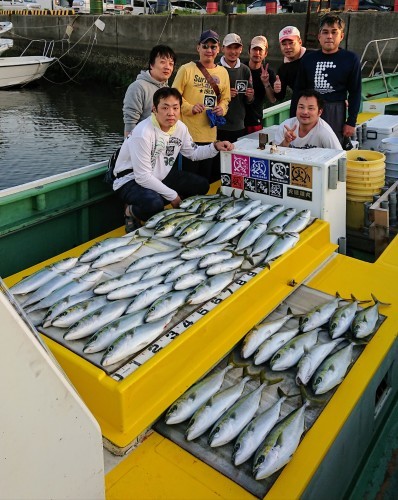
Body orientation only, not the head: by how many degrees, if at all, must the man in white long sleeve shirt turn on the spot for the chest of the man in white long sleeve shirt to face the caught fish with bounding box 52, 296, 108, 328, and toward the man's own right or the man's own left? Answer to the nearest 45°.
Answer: approximately 45° to the man's own right

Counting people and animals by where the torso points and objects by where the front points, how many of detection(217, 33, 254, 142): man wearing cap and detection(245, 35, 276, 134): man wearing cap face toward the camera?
2

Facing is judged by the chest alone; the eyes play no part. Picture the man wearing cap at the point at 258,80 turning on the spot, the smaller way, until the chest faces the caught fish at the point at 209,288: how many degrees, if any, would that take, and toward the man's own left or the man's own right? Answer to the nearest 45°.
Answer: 0° — they already face it

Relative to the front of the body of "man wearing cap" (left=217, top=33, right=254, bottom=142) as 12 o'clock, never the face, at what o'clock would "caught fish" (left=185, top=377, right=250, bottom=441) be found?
The caught fish is roughly at 12 o'clock from the man wearing cap.

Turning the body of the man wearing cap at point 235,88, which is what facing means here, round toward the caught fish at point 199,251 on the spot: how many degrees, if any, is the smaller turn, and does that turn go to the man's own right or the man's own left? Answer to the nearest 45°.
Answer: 0° — they already face it

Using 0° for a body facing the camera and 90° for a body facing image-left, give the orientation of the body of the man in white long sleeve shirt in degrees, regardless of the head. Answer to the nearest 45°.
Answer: approximately 315°

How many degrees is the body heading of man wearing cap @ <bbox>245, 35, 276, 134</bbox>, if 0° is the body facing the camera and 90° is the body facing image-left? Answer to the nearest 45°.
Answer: approximately 0°

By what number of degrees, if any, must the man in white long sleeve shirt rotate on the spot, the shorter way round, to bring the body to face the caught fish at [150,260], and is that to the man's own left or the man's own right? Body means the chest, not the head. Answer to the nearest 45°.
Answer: approximately 45° to the man's own right

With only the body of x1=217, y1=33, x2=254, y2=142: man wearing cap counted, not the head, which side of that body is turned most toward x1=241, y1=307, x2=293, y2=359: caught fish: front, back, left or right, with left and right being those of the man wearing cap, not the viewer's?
front
